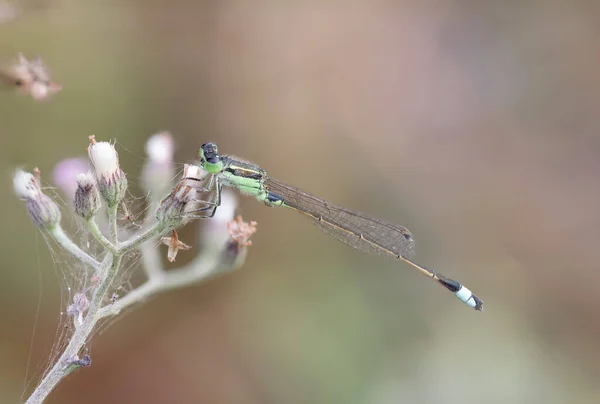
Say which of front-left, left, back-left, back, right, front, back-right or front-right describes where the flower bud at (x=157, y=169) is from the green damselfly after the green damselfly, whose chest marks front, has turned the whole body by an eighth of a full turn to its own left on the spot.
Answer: front

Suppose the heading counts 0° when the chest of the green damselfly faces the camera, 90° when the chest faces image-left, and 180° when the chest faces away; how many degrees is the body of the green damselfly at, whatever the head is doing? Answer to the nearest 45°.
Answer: approximately 90°

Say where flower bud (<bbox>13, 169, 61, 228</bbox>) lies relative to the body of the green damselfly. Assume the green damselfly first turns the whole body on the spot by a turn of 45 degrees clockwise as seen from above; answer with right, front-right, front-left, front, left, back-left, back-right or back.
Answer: left

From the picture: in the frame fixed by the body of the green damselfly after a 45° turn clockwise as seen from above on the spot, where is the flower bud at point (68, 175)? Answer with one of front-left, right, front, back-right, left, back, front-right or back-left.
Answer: left

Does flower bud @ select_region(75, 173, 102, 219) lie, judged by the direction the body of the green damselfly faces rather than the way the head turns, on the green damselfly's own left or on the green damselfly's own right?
on the green damselfly's own left

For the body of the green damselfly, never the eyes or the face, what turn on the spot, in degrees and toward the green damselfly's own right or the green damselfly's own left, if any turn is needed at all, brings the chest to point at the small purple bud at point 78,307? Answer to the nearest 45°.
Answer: approximately 45° to the green damselfly's own left
